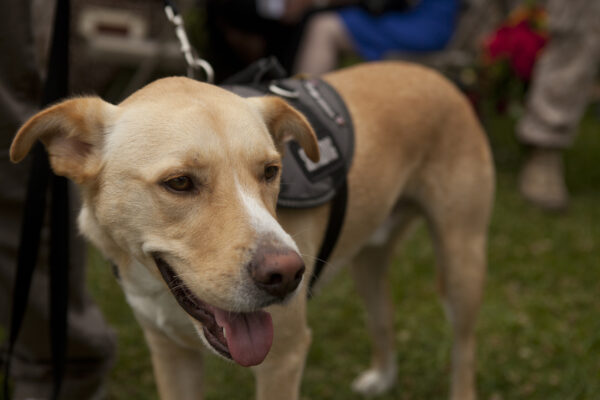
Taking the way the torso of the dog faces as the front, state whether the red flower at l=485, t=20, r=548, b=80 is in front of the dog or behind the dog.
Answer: behind

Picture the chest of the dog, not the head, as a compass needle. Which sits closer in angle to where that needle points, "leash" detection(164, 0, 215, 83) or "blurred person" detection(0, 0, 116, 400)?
the blurred person

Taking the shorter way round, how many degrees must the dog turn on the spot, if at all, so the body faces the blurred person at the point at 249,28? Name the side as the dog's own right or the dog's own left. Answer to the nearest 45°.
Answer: approximately 135° to the dog's own right

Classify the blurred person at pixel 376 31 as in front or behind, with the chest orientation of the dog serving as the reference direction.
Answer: behind

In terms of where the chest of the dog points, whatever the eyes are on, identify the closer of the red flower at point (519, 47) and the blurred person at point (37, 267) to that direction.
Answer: the blurred person

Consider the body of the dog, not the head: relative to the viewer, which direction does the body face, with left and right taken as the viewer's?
facing the viewer and to the left of the viewer
